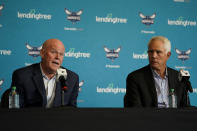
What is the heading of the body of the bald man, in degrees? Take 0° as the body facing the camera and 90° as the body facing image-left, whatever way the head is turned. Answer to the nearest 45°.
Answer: approximately 315°

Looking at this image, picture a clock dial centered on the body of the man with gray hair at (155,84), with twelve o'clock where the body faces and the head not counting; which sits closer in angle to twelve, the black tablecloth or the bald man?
the black tablecloth

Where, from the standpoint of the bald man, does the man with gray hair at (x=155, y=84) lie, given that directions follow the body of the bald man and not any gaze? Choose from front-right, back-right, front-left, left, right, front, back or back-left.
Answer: front-left

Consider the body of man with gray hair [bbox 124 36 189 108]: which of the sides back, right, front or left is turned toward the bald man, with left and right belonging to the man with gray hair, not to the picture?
right

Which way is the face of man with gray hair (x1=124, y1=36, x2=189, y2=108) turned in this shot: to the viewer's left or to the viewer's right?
to the viewer's left

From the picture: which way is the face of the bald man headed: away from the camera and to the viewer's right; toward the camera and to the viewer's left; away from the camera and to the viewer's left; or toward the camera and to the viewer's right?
toward the camera and to the viewer's right
